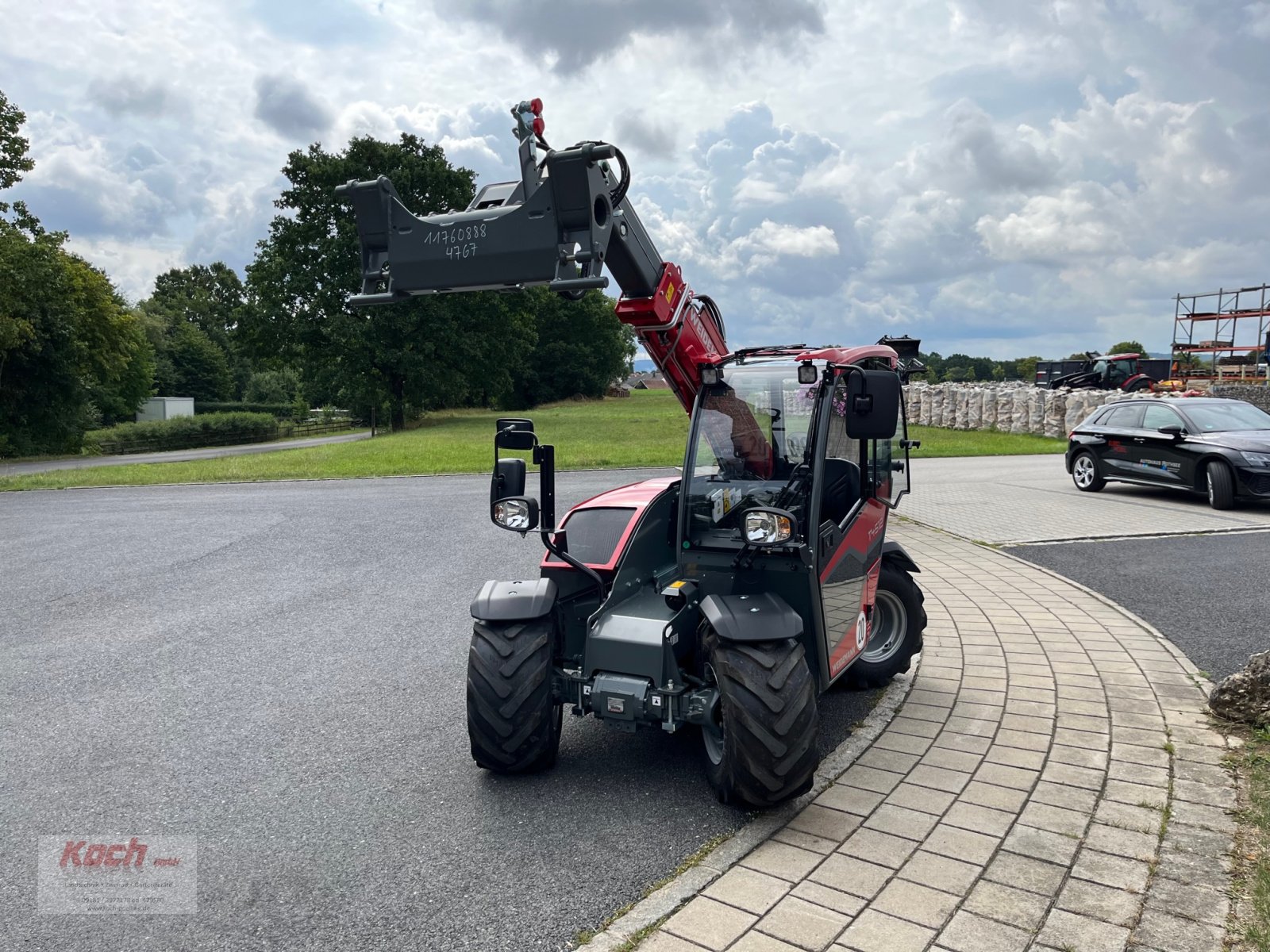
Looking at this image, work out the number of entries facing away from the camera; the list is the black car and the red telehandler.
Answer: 0

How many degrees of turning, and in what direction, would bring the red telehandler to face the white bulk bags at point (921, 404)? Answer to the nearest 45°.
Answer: approximately 135° to its right

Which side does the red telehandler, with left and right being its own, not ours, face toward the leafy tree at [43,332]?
right

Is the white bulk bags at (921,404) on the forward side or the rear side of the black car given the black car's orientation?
on the rear side

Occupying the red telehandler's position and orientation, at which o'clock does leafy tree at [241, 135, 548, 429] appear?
The leafy tree is roughly at 4 o'clock from the red telehandler.

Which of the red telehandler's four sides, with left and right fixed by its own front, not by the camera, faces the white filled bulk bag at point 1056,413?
back

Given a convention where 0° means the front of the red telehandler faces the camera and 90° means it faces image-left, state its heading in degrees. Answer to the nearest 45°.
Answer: approximately 45°

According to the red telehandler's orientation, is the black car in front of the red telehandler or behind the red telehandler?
behind

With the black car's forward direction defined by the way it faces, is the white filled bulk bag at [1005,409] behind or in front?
behind

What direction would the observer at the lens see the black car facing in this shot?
facing the viewer and to the right of the viewer

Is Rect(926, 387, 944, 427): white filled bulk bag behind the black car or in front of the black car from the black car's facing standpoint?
behind
